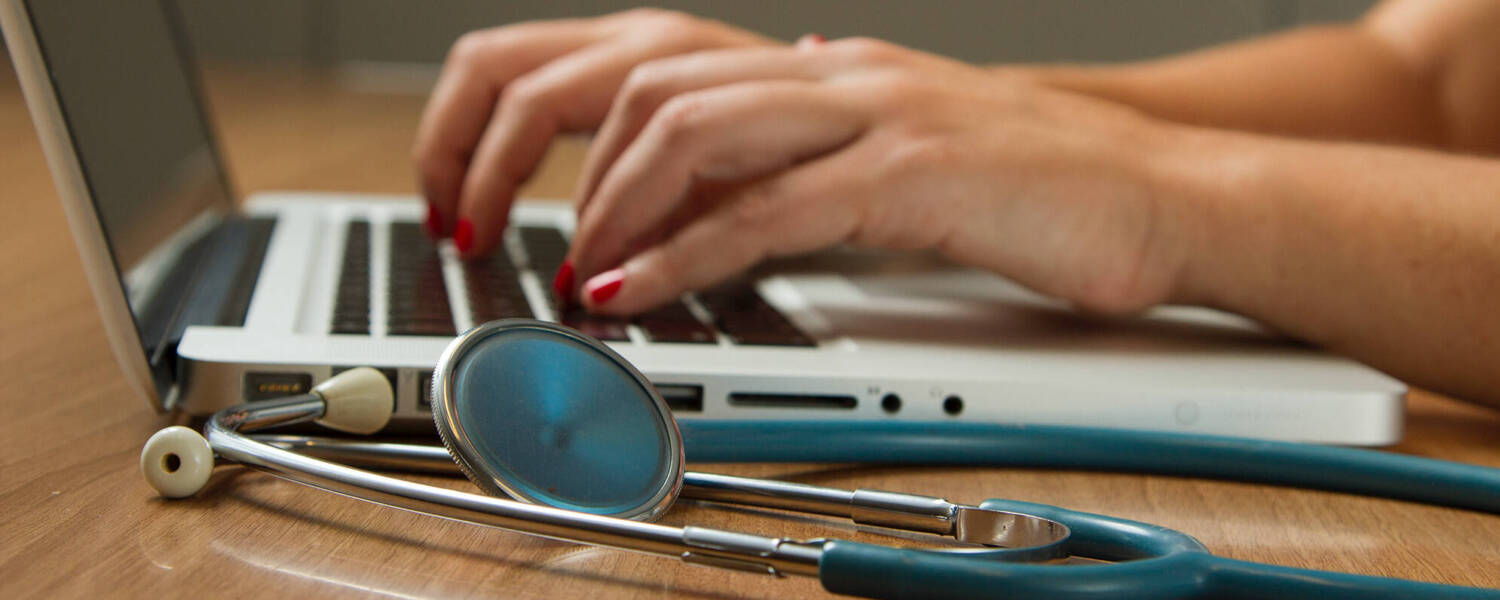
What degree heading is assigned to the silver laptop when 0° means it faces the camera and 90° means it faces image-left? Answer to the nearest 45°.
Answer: approximately 270°
